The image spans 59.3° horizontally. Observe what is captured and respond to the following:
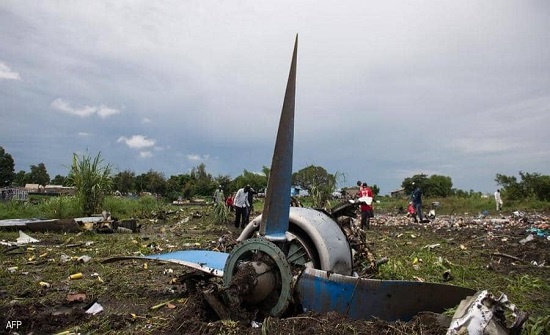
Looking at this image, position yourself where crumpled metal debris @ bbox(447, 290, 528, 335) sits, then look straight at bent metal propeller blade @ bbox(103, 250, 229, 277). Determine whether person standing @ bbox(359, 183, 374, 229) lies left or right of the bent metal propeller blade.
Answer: right

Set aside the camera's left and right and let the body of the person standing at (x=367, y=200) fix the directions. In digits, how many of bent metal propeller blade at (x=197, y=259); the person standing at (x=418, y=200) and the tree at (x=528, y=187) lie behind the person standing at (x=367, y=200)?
1
